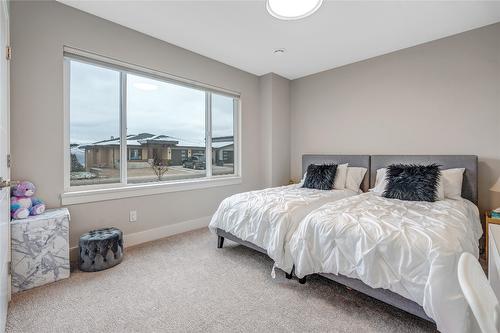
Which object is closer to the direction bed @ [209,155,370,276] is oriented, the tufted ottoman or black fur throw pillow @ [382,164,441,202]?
the tufted ottoman

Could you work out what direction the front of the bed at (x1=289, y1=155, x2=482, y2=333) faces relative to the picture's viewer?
facing the viewer and to the left of the viewer

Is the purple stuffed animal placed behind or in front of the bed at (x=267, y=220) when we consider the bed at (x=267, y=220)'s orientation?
in front

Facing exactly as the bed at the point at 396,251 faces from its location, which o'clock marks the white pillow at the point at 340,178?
The white pillow is roughly at 4 o'clock from the bed.

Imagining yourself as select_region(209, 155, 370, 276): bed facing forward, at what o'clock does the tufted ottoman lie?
The tufted ottoman is roughly at 1 o'clock from the bed.

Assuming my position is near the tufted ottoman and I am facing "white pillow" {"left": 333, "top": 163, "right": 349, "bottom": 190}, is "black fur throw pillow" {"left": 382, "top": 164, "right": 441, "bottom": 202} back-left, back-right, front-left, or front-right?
front-right

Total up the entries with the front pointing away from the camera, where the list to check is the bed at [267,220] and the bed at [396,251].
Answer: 0

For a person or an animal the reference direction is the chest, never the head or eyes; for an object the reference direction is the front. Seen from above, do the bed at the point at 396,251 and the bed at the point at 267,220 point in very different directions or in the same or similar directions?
same or similar directions

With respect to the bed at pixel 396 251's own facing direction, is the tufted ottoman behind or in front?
in front
